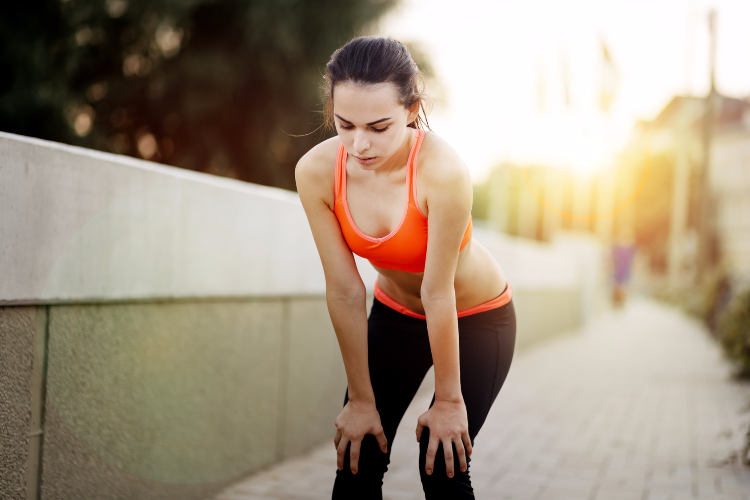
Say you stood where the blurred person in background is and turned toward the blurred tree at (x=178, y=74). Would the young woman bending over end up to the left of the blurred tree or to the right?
left

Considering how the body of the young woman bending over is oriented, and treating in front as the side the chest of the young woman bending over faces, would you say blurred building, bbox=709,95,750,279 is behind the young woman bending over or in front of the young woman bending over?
behind

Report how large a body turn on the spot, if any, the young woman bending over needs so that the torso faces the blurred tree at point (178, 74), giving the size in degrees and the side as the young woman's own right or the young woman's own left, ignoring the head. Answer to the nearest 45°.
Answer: approximately 135° to the young woman's own right

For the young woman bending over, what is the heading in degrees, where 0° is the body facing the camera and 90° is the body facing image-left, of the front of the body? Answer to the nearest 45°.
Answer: approximately 45°

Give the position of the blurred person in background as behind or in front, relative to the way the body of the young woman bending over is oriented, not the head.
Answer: behind
